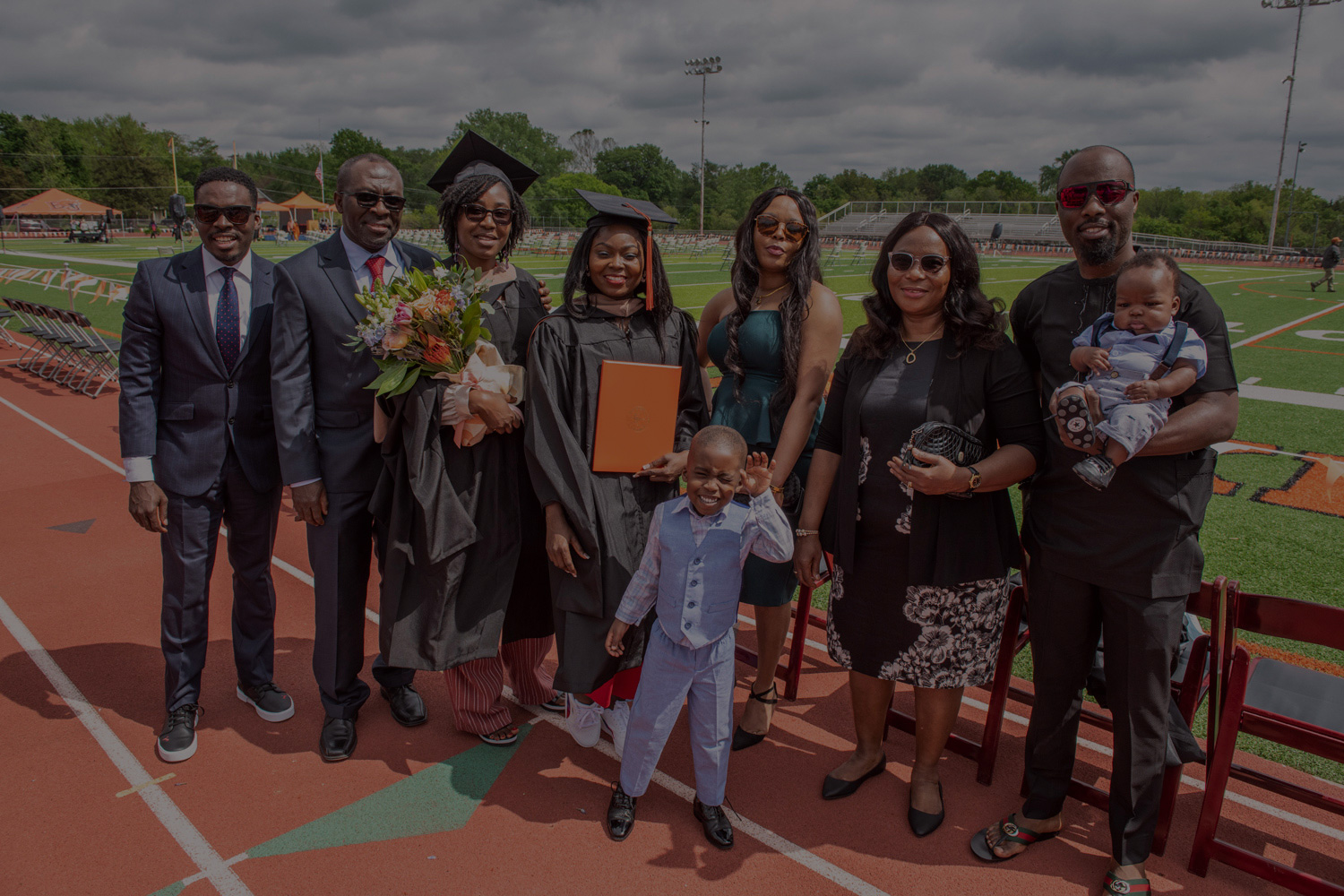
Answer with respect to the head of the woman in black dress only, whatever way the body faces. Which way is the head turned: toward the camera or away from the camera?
toward the camera

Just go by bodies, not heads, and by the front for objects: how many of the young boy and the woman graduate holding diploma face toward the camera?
2

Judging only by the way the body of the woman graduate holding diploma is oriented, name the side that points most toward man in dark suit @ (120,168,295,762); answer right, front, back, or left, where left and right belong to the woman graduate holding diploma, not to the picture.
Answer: right

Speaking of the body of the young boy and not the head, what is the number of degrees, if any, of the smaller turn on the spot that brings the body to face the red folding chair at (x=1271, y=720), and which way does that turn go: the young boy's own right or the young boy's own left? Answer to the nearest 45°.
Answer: approximately 90° to the young boy's own left

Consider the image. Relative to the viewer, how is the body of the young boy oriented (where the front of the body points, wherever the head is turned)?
toward the camera

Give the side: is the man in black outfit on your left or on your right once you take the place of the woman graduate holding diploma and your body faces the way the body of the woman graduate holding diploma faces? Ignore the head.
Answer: on your left

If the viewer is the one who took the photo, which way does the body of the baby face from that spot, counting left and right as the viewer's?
facing the viewer and to the left of the viewer

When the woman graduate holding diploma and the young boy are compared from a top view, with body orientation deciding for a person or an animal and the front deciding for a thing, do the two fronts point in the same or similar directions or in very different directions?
same or similar directions

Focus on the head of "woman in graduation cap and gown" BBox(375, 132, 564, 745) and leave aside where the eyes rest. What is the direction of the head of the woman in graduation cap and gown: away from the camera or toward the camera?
toward the camera

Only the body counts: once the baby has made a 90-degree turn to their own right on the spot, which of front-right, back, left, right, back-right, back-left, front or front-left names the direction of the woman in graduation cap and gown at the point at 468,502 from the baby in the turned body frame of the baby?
front-left
